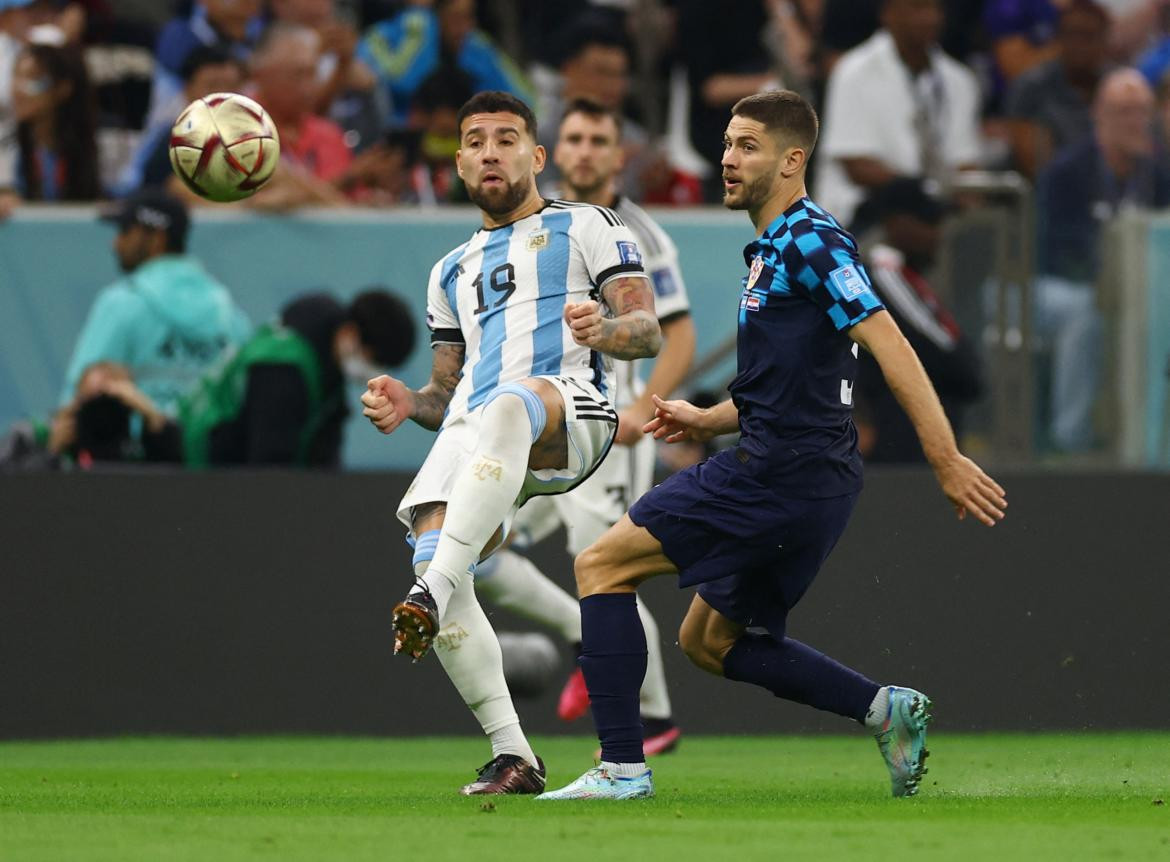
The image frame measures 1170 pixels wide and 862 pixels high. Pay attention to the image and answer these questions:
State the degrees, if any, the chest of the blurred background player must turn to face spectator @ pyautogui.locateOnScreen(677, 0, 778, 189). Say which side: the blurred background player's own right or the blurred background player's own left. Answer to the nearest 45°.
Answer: approximately 135° to the blurred background player's own right

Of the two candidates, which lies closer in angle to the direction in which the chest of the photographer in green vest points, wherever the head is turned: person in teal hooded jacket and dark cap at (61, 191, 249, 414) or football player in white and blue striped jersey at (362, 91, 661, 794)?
the football player in white and blue striped jersey

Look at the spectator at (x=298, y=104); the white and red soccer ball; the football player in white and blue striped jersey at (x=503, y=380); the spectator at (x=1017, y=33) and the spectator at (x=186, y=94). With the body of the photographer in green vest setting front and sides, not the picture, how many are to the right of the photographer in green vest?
2

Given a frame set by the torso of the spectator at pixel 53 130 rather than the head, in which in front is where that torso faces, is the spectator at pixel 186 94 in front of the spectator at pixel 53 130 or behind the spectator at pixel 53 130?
behind

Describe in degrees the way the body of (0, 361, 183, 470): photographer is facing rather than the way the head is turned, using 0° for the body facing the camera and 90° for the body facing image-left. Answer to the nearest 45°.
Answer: approximately 0°

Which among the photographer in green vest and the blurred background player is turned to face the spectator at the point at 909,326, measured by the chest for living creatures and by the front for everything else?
the photographer in green vest

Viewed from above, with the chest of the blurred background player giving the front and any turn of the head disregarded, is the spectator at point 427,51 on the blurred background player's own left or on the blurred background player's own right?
on the blurred background player's own right

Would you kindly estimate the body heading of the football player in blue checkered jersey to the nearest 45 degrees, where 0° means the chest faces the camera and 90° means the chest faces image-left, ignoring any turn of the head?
approximately 90°

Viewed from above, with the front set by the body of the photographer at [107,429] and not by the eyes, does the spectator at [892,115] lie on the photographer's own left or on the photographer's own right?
on the photographer's own left
